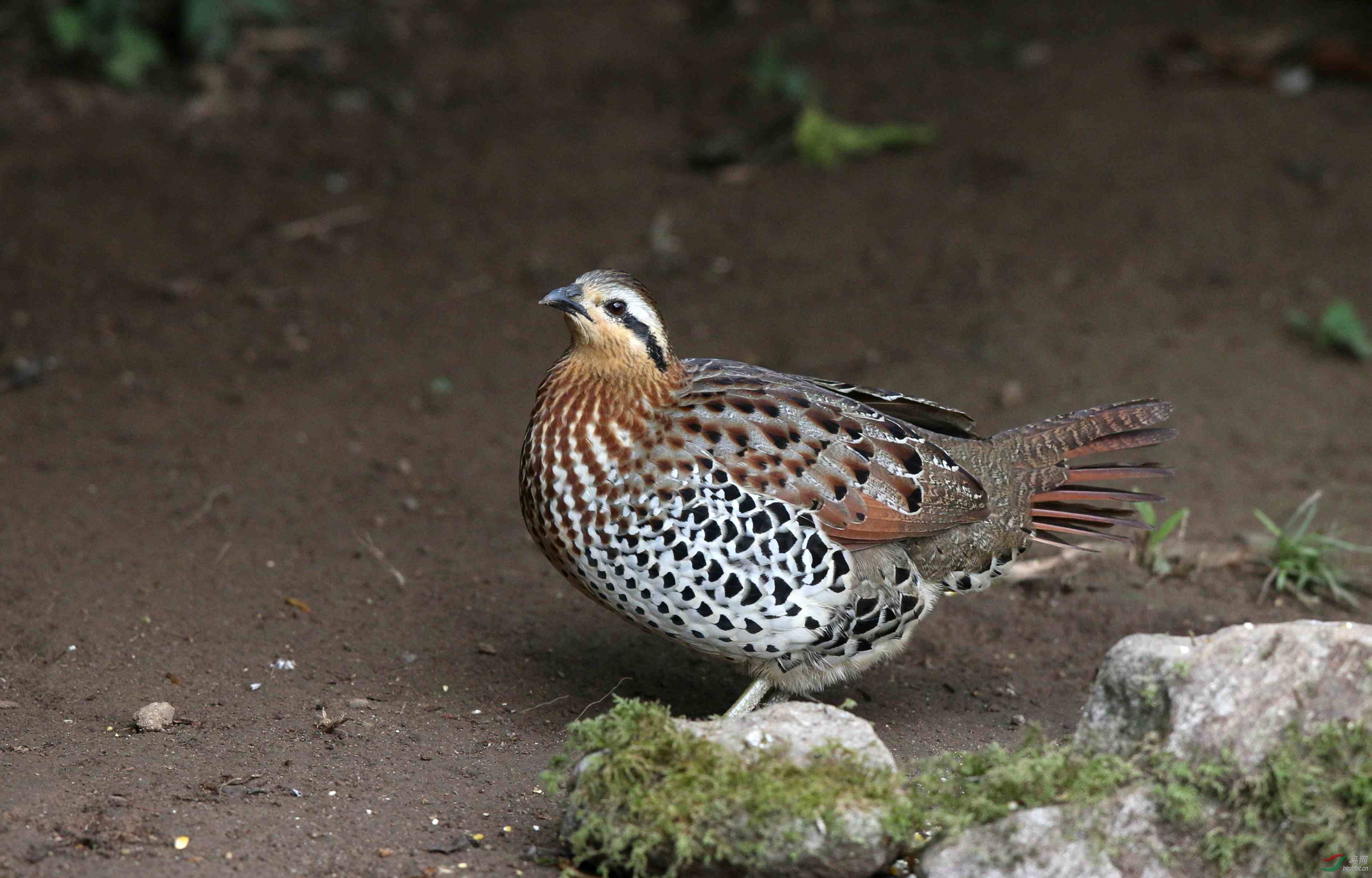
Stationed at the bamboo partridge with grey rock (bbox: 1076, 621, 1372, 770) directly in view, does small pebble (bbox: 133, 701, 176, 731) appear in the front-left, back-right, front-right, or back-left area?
back-right

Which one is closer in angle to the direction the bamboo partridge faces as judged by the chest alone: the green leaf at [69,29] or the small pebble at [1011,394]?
the green leaf

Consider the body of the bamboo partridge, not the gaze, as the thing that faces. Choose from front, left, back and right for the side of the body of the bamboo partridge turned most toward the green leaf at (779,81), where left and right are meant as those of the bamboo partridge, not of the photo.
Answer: right

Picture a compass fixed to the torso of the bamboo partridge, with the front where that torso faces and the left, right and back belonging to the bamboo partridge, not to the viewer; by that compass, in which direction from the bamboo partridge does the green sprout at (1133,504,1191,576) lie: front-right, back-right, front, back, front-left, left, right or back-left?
back-right

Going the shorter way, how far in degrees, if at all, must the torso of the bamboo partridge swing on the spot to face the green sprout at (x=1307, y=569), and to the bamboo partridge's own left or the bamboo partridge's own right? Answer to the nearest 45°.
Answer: approximately 135° to the bamboo partridge's own right

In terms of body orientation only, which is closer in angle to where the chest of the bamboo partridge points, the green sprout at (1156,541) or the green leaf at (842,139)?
the green leaf

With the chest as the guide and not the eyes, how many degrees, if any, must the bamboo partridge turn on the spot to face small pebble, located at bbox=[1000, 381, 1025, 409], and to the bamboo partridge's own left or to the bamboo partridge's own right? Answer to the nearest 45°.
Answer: approximately 90° to the bamboo partridge's own right

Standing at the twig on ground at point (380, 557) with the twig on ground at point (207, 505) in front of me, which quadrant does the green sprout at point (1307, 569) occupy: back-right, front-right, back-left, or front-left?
back-right

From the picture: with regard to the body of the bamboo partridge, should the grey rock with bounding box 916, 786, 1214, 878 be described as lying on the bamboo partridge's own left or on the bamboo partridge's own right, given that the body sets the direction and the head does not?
on the bamboo partridge's own left

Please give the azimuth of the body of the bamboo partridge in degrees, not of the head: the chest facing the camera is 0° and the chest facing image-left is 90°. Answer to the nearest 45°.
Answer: approximately 90°
